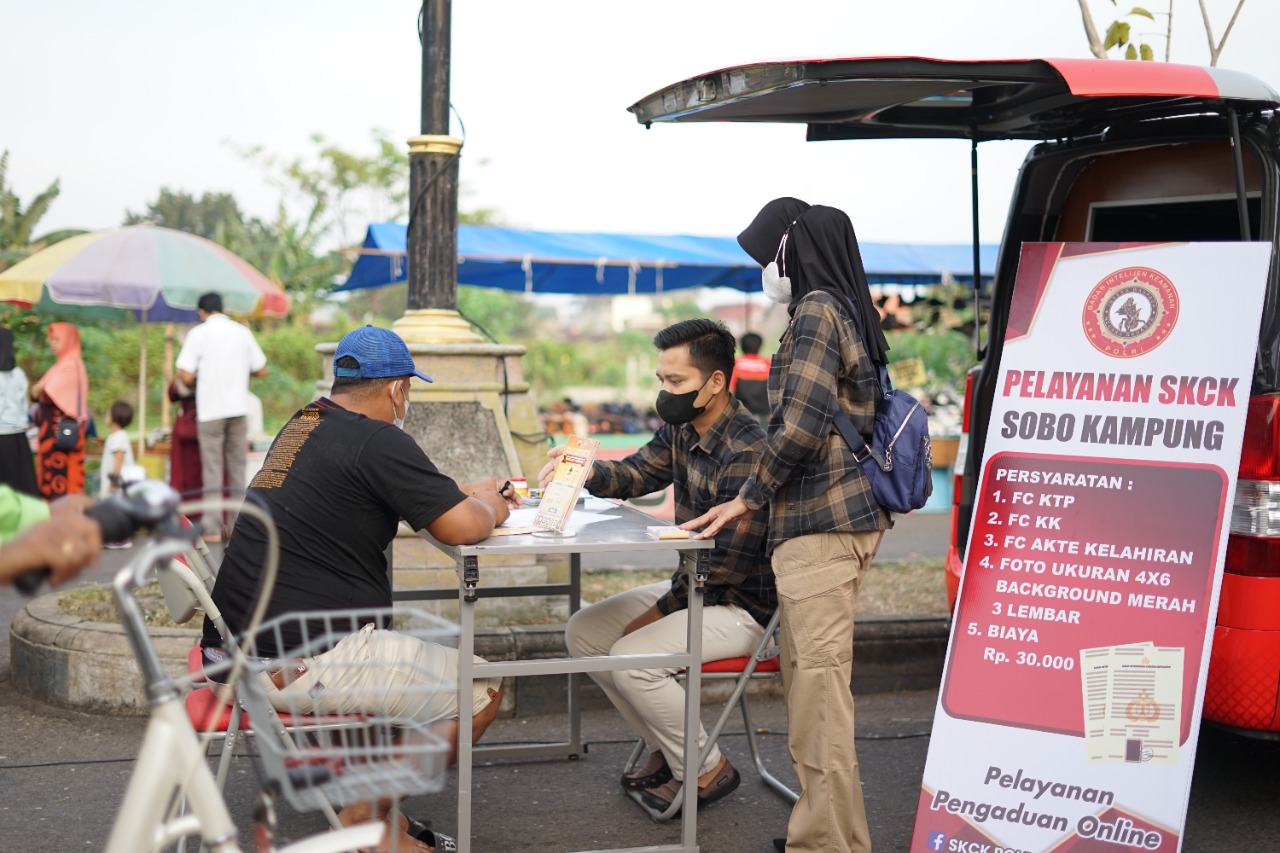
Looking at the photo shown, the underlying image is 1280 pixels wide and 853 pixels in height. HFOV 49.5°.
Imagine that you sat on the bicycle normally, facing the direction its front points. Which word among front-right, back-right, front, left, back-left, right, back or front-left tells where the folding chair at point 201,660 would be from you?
left

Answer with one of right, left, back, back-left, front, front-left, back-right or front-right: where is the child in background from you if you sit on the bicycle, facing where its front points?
left

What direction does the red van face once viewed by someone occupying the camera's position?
facing away from the viewer and to the right of the viewer

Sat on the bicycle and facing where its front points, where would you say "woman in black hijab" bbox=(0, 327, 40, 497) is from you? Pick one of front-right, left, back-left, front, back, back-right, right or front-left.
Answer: left

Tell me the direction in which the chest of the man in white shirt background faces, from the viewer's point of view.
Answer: away from the camera

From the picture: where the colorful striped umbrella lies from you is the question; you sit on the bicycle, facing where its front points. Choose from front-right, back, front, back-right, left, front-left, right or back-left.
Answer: left

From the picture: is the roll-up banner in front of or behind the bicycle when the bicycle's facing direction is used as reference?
in front

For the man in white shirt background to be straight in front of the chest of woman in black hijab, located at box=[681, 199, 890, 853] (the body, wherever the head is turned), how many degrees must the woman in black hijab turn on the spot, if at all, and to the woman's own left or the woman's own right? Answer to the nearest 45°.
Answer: approximately 45° to the woman's own right

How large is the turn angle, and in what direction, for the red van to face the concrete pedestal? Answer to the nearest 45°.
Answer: approximately 90° to its left

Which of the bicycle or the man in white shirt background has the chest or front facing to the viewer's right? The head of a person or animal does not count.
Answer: the bicycle

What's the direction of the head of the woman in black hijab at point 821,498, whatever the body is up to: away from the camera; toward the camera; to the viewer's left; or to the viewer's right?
to the viewer's left

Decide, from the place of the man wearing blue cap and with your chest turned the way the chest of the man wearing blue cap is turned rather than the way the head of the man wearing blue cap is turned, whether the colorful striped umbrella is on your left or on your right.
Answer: on your left

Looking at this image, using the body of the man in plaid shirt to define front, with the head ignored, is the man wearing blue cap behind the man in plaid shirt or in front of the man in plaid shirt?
in front

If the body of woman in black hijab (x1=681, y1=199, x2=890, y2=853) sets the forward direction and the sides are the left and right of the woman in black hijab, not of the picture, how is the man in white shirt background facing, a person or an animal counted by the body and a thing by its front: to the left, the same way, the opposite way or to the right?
to the right

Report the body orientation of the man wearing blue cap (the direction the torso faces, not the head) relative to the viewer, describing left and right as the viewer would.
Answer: facing away from the viewer and to the right of the viewer

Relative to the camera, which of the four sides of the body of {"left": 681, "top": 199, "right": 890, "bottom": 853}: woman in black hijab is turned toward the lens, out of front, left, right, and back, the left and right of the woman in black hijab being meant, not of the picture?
left

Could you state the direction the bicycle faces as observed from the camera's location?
facing to the right of the viewer

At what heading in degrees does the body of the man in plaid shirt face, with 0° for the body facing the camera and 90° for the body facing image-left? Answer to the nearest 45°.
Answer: approximately 45°

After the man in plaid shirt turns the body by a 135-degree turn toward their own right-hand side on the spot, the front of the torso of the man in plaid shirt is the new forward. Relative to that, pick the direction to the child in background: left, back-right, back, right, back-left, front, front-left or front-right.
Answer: front-left
